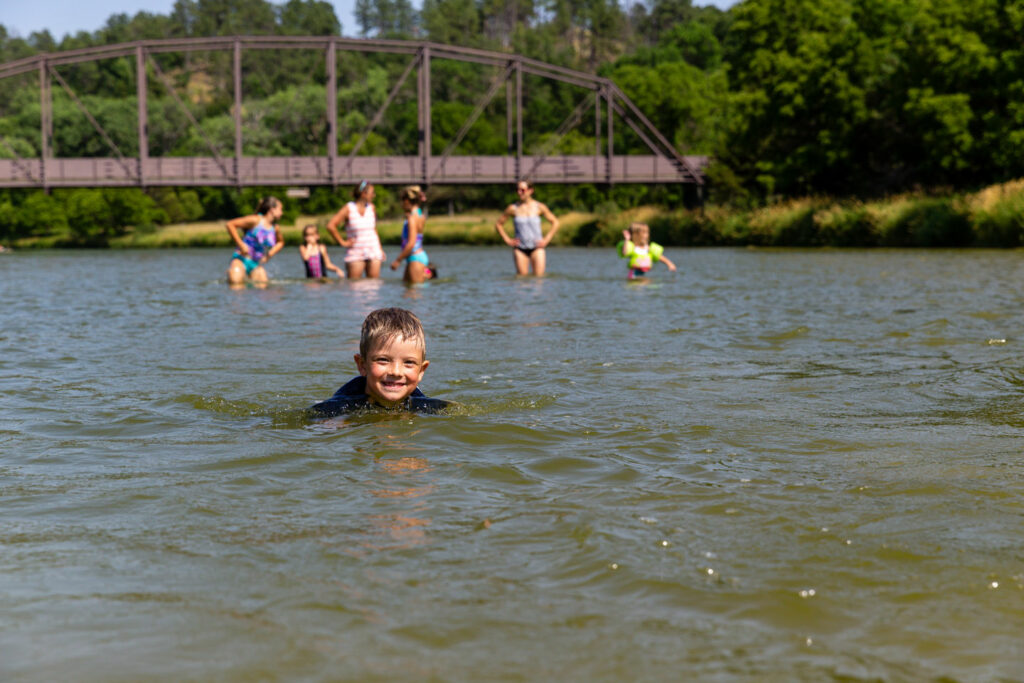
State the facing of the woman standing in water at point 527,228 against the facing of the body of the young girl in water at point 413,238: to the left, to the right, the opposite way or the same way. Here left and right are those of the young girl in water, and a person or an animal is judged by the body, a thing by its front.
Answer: to the left

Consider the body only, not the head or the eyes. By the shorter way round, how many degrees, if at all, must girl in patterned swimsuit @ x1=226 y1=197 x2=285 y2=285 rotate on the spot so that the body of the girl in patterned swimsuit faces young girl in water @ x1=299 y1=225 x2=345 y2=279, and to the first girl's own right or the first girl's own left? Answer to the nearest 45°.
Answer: approximately 90° to the first girl's own left

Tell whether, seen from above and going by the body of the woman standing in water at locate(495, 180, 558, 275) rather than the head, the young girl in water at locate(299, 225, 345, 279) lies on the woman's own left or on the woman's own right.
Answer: on the woman's own right

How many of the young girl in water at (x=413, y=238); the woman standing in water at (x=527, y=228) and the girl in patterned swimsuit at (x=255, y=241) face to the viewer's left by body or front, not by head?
1

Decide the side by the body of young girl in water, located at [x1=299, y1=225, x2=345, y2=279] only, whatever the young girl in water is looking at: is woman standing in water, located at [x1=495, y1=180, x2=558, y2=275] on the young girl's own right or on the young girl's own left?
on the young girl's own left

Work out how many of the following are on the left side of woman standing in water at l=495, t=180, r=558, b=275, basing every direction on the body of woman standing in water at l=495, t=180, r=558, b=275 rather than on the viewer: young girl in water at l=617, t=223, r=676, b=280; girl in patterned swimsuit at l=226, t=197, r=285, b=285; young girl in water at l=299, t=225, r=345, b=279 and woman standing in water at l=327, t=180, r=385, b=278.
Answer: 1

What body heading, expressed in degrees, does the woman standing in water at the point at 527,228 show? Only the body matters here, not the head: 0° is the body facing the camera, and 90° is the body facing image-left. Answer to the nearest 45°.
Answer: approximately 0°

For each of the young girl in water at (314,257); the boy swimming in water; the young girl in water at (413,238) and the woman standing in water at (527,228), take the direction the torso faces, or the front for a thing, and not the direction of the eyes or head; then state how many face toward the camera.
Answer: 3

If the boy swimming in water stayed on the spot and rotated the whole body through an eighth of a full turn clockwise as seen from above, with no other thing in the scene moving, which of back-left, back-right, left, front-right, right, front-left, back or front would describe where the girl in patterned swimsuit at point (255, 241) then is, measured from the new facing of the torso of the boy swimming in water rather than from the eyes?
back-right

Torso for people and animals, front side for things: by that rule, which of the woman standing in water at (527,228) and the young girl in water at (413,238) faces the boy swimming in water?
the woman standing in water

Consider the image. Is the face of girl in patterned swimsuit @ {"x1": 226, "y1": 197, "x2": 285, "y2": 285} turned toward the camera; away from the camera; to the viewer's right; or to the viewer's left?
to the viewer's right
